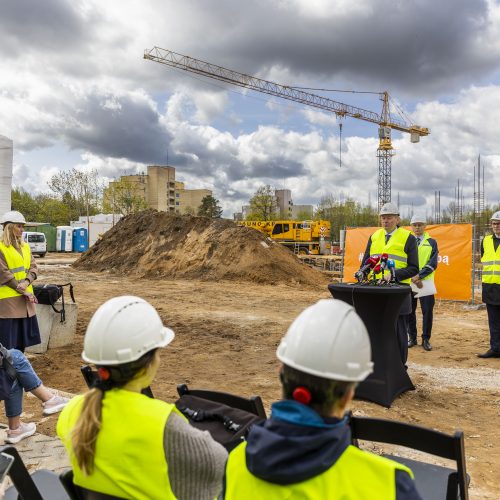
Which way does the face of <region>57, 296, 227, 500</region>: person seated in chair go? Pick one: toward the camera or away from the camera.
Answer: away from the camera

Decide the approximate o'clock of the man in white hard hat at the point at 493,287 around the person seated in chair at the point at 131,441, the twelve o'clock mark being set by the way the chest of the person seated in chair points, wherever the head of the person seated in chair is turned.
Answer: The man in white hard hat is roughly at 12 o'clock from the person seated in chair.

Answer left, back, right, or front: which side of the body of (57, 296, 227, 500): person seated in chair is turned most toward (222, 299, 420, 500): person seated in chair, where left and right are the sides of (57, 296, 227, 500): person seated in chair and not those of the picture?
right

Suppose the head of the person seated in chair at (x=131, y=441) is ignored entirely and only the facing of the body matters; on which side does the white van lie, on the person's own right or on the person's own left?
on the person's own left

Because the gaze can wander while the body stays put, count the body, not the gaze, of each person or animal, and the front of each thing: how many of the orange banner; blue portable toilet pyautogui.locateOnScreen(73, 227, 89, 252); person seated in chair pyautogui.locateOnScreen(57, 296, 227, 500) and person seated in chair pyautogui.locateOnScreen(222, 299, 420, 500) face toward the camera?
2

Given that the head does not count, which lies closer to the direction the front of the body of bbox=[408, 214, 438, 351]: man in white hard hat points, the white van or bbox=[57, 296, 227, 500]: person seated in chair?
the person seated in chair

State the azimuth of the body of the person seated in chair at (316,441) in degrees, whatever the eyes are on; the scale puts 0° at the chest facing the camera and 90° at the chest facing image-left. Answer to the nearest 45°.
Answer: approximately 225°

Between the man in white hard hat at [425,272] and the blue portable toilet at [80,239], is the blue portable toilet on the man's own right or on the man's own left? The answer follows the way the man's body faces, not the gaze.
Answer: on the man's own right

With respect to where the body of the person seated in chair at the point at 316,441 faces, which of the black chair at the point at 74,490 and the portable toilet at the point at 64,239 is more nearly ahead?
the portable toilet

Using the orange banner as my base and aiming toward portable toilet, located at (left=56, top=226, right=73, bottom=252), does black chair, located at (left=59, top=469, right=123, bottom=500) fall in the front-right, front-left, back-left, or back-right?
back-left

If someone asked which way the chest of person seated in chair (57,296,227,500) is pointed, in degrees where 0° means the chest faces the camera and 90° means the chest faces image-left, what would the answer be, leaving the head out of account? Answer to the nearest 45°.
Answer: approximately 225°

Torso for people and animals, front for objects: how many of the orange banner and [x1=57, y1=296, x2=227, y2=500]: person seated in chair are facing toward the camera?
1

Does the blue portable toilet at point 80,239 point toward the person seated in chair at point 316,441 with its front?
yes

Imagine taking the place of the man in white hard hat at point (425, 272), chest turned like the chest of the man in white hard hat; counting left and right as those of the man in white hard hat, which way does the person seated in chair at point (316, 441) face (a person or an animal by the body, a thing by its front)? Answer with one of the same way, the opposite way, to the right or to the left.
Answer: the opposite way
